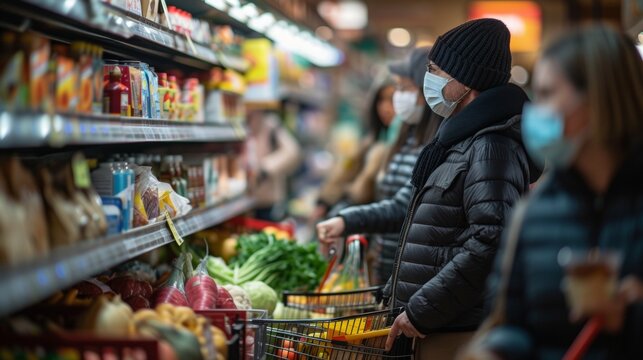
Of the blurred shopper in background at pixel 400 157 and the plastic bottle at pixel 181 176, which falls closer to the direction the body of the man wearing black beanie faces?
the plastic bottle

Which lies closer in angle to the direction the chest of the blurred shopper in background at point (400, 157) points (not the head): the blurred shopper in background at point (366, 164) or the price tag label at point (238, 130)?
the price tag label

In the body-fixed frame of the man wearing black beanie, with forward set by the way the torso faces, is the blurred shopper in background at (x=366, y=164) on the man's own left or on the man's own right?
on the man's own right

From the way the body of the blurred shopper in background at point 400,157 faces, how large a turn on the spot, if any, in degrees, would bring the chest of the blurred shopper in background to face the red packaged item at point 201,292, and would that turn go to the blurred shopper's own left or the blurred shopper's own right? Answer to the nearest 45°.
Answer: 0° — they already face it

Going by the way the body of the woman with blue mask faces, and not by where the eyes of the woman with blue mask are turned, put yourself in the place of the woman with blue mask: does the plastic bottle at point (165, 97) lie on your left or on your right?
on your right

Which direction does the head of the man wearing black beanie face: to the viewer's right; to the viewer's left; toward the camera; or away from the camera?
to the viewer's left

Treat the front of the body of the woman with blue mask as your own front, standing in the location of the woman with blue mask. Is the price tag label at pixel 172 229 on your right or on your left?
on your right

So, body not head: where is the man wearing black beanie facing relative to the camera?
to the viewer's left

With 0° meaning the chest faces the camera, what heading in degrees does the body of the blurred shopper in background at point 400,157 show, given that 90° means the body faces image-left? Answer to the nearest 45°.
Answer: approximately 45°
